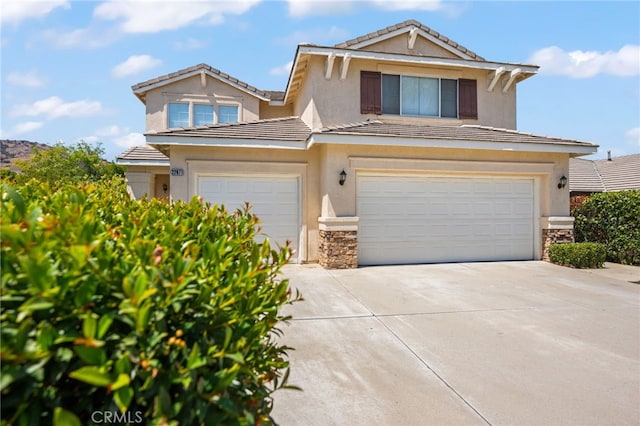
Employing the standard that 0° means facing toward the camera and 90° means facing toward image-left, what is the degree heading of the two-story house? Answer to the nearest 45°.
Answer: approximately 0°

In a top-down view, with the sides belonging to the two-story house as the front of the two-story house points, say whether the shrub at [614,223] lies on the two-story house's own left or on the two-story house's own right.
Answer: on the two-story house's own left

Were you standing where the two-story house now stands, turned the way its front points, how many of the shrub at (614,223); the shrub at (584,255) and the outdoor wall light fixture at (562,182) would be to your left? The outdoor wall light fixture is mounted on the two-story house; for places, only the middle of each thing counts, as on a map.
3

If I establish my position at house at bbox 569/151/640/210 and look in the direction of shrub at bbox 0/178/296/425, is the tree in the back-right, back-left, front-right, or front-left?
front-right

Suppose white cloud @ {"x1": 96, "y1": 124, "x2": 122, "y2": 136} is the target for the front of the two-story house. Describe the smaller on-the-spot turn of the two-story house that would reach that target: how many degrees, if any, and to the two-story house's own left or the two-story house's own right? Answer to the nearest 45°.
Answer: approximately 135° to the two-story house's own right

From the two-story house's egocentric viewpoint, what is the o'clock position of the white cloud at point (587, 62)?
The white cloud is roughly at 8 o'clock from the two-story house.

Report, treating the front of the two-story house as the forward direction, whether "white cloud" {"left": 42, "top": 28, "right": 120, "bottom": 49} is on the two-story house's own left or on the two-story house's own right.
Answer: on the two-story house's own right

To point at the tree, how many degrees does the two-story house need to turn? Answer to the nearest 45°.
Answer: approximately 135° to its right

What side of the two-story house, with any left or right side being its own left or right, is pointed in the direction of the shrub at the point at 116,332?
front
